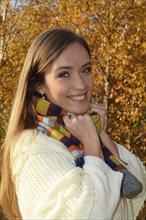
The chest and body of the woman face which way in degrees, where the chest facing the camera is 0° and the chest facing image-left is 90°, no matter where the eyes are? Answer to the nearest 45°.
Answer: approximately 315°
